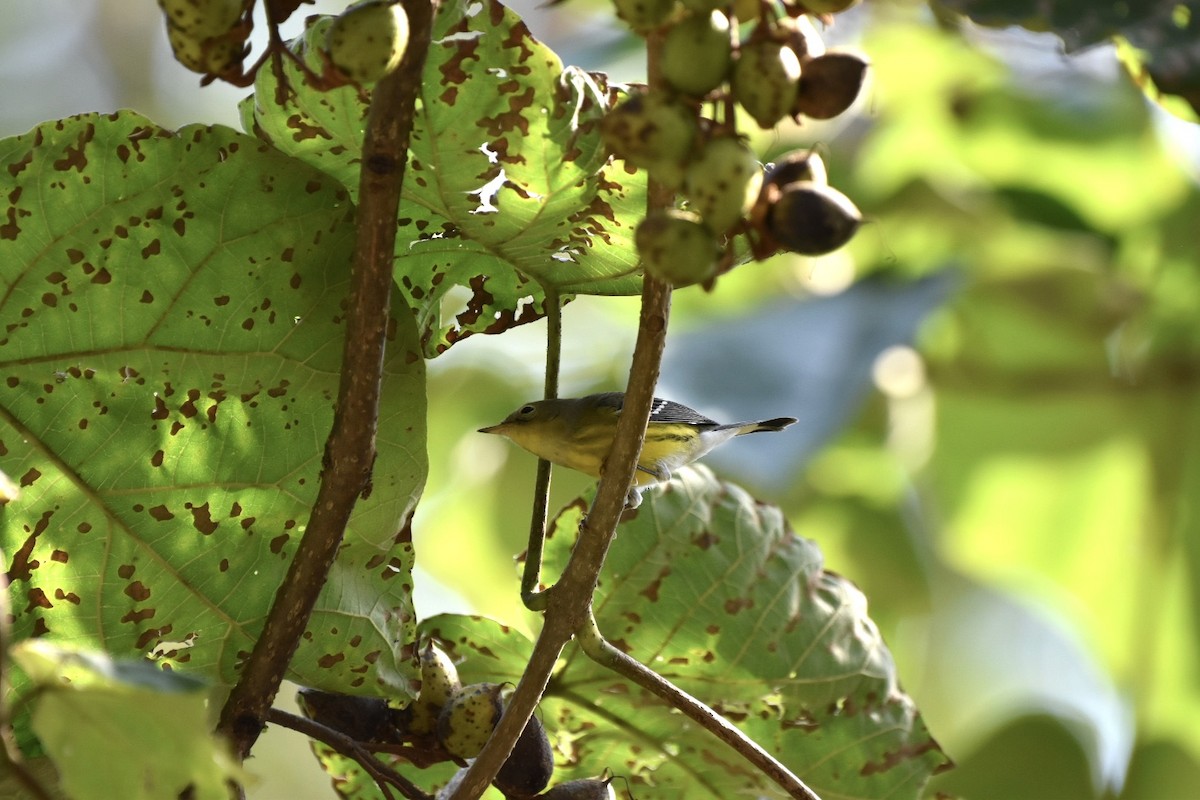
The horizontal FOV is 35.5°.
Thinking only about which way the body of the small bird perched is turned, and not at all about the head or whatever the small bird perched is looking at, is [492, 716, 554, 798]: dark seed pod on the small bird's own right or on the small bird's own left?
on the small bird's own left

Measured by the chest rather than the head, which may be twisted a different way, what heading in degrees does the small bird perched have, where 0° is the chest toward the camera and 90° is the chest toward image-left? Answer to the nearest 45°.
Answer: approximately 90°

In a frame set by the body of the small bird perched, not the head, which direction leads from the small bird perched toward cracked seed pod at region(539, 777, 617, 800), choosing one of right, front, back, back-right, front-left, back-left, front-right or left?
left
